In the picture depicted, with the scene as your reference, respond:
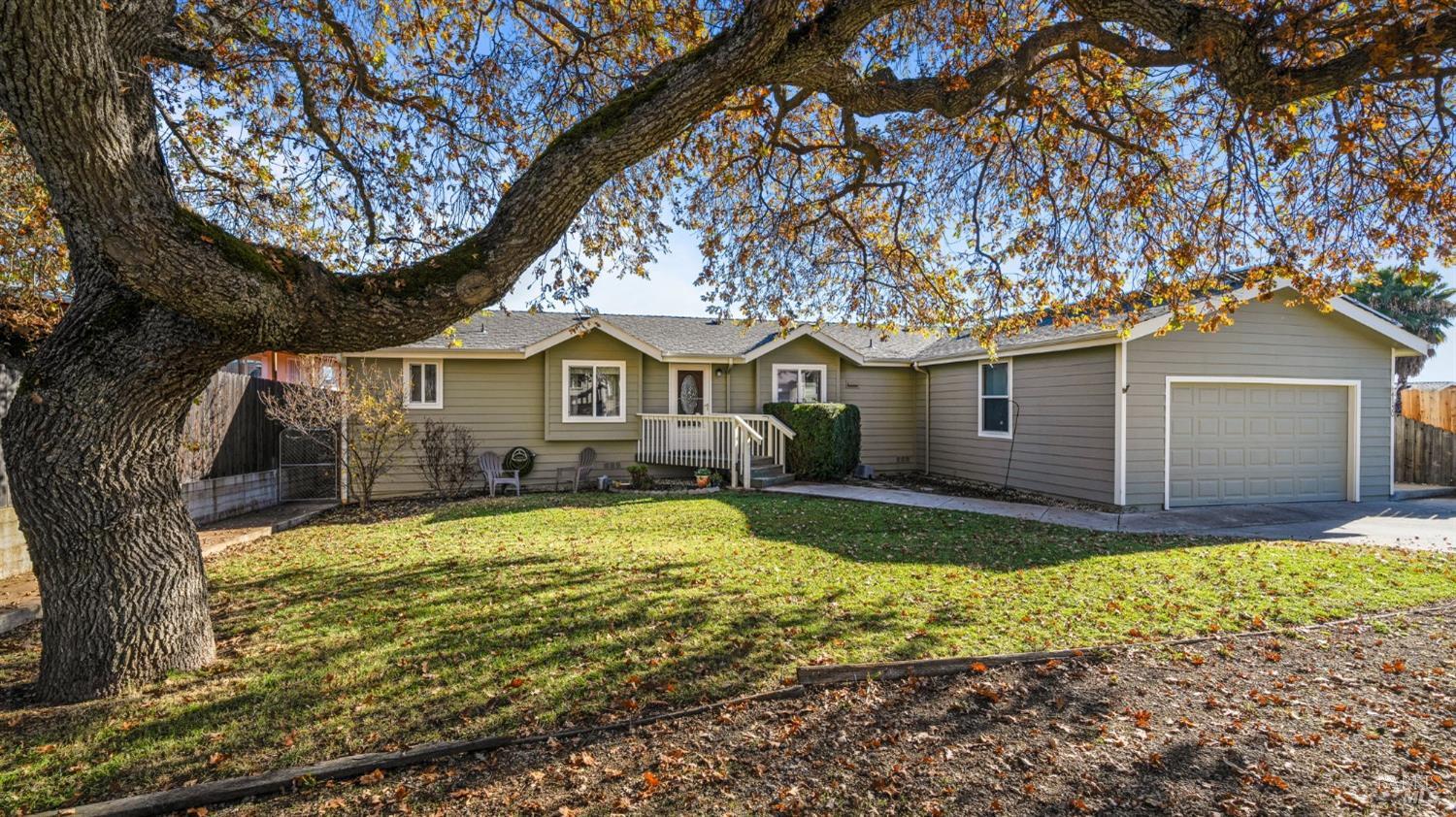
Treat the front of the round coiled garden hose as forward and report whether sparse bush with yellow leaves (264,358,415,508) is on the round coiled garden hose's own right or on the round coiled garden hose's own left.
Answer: on the round coiled garden hose's own right

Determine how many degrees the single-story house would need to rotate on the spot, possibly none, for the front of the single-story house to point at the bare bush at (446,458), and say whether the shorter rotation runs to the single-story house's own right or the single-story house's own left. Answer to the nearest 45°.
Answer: approximately 90° to the single-story house's own right

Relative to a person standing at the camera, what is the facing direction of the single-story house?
facing the viewer

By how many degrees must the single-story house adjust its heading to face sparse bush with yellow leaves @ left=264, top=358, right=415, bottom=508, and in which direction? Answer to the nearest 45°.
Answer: approximately 90° to its right

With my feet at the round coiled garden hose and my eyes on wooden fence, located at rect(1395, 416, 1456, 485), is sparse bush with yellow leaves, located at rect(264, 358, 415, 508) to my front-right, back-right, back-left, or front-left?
back-right

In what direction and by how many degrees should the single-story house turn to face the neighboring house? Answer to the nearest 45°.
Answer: approximately 90° to its right
